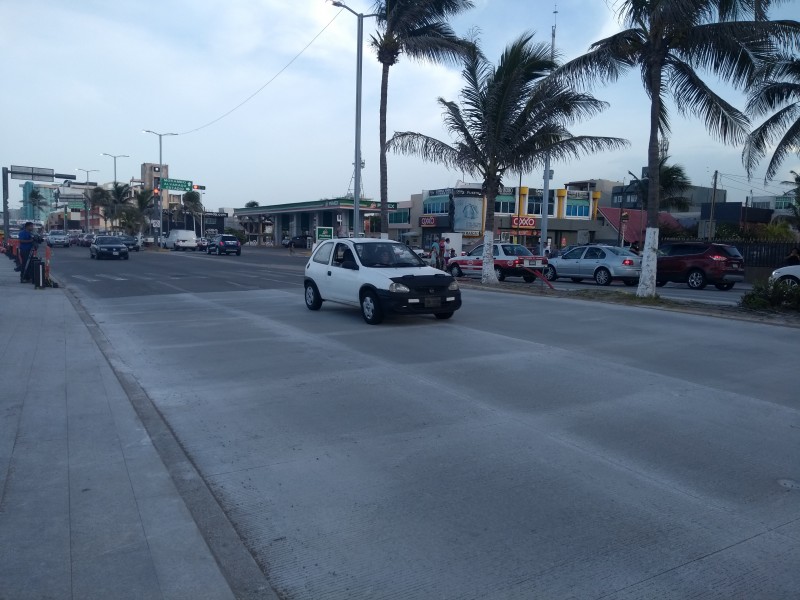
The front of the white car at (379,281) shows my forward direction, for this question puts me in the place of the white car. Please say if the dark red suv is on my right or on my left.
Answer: on my left

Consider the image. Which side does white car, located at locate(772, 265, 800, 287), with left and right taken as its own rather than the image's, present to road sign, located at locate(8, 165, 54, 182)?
front

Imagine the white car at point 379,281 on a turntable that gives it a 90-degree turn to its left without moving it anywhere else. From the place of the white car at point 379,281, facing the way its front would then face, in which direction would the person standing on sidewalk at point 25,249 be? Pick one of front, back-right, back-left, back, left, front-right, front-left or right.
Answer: left

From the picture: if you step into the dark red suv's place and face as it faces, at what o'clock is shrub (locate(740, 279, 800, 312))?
The shrub is roughly at 7 o'clock from the dark red suv.

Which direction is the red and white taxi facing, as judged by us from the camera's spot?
facing away from the viewer and to the left of the viewer

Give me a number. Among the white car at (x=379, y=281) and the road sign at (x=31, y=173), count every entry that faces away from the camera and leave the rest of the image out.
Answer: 1

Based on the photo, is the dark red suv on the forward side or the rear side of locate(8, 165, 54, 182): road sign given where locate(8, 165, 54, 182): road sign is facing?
on the rear side

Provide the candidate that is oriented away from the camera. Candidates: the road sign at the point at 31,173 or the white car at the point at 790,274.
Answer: the road sign

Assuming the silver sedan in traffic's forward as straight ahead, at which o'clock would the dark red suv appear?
The dark red suv is roughly at 5 o'clock from the silver sedan in traffic.

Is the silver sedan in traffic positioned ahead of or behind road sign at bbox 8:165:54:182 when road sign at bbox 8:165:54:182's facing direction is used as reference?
behind

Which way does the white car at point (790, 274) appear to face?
to the viewer's left

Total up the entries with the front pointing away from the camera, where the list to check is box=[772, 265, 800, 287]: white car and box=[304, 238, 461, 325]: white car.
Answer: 0

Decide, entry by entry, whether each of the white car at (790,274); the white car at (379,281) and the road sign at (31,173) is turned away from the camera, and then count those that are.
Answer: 1

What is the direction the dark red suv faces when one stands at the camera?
facing away from the viewer and to the left of the viewer

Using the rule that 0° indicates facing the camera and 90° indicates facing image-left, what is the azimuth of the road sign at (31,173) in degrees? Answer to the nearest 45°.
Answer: approximately 180°

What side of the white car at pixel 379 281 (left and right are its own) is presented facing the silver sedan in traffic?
left
